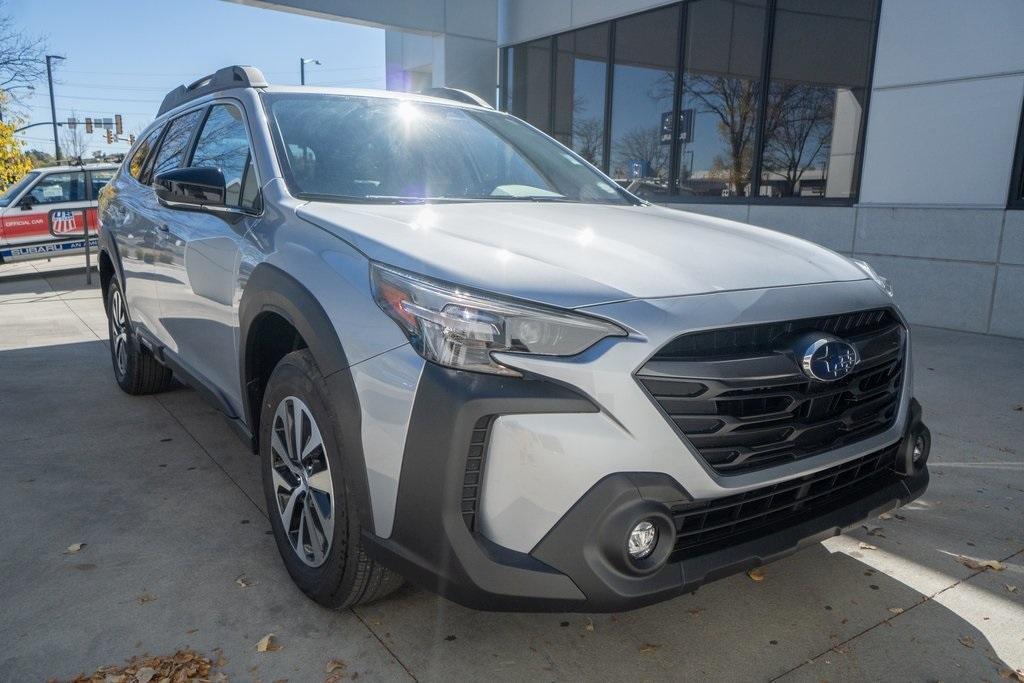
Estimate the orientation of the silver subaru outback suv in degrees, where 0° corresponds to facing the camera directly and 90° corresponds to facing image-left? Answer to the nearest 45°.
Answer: approximately 315°

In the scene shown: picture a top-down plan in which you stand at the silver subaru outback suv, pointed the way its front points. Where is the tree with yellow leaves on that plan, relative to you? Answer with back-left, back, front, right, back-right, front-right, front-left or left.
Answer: back

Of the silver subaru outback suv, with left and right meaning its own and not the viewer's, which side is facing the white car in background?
back
